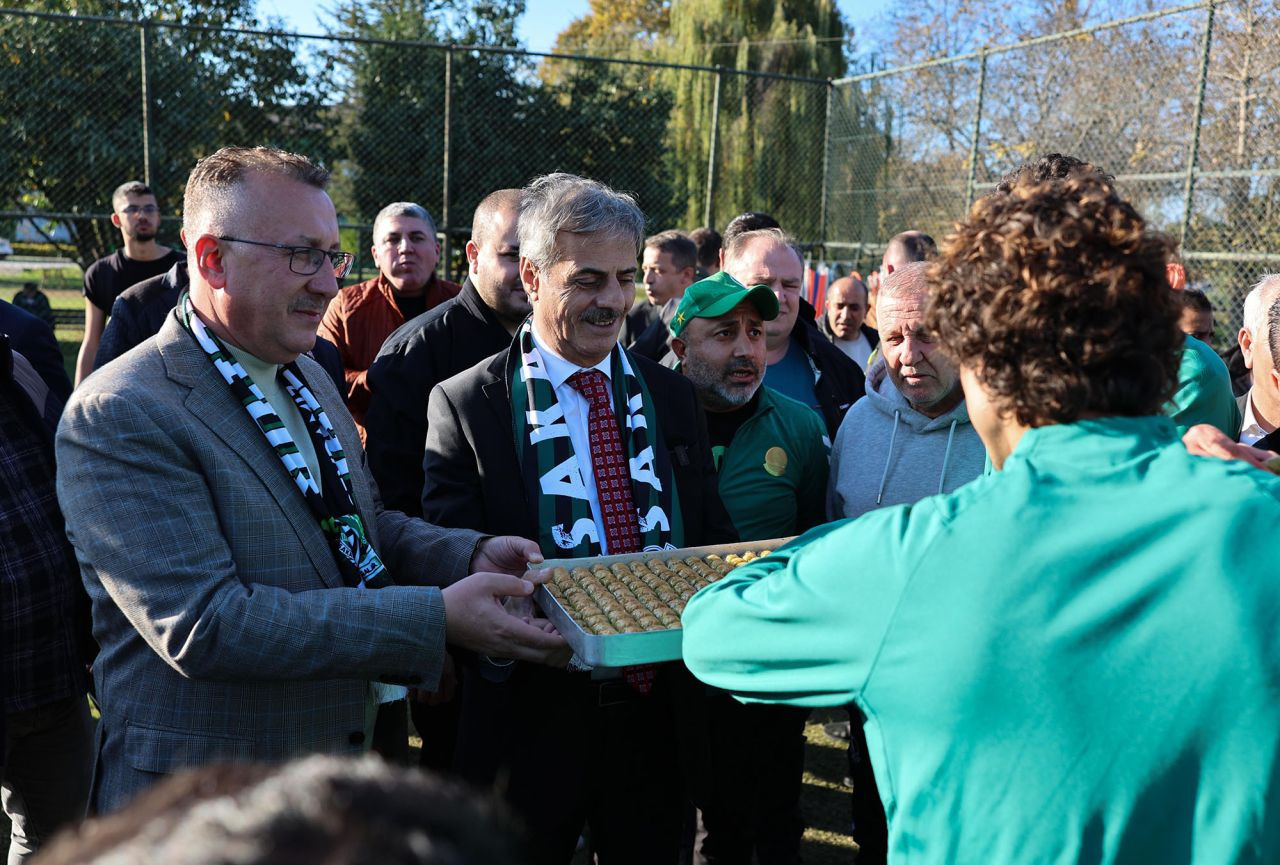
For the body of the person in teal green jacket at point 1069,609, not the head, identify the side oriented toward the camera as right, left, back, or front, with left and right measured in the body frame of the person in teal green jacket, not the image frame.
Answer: back

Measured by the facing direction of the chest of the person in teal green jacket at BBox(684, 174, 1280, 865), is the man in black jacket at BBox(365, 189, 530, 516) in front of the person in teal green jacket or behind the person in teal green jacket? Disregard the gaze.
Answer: in front

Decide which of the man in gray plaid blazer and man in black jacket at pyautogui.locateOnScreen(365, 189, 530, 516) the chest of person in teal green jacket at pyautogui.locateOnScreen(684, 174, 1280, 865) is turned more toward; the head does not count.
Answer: the man in black jacket

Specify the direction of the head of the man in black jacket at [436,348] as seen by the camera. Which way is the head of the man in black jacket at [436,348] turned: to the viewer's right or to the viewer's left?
to the viewer's right

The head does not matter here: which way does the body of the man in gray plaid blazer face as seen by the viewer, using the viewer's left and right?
facing the viewer and to the right of the viewer

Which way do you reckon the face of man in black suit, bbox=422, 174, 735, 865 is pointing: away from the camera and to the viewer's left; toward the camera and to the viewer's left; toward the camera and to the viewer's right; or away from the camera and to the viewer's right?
toward the camera and to the viewer's right

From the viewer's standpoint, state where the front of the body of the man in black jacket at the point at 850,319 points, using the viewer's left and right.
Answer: facing the viewer

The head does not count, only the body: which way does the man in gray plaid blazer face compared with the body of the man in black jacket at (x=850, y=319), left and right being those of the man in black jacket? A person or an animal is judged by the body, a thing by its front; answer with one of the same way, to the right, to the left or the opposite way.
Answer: to the left

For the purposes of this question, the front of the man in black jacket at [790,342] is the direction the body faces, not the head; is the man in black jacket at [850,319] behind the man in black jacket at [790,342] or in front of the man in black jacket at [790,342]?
behind

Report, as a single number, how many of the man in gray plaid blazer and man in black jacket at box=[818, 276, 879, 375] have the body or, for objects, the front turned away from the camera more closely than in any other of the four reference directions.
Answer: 0
